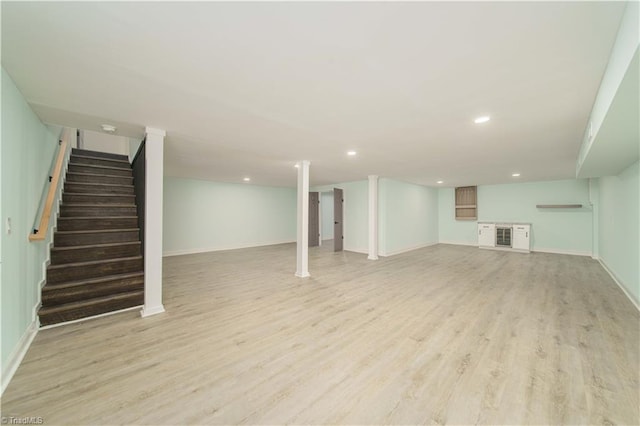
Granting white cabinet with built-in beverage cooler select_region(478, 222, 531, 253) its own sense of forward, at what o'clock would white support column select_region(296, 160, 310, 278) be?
The white support column is roughly at 1 o'clock from the white cabinet with built-in beverage cooler.

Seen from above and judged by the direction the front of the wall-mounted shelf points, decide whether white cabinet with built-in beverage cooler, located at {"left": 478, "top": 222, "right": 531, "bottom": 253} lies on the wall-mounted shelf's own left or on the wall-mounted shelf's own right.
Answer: on the wall-mounted shelf's own right

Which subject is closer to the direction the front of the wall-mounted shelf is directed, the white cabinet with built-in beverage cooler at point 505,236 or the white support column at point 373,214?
the white support column

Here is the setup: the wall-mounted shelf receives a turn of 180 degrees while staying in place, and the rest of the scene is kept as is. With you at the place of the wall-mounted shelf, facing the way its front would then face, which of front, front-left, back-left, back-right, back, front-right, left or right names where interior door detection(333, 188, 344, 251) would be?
back-left

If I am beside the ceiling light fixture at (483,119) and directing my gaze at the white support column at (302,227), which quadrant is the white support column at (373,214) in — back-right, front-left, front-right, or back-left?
front-right

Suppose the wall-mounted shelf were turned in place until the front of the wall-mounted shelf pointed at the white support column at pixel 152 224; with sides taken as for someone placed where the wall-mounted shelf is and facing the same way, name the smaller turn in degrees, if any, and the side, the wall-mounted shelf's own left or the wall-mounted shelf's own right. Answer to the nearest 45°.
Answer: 0° — it already faces it

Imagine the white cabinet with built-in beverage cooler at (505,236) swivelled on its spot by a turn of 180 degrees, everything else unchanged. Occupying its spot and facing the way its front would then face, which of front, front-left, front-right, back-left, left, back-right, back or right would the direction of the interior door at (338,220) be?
back-left

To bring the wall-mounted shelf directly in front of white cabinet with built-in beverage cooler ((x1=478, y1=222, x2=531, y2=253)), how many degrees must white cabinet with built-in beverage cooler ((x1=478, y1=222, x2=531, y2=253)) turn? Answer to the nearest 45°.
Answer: approximately 90° to its left

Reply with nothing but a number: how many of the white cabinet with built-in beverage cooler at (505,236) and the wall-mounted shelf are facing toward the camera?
2

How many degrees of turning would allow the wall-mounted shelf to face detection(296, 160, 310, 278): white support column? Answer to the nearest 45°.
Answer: approximately 45° to its right

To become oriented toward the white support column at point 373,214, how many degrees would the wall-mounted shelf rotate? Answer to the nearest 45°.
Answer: approximately 45° to its right

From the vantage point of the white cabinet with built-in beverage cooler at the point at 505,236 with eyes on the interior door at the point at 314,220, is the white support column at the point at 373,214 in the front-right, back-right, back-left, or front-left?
front-left

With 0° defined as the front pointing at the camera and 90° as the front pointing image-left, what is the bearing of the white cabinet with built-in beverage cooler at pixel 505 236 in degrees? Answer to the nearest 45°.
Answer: approximately 0°

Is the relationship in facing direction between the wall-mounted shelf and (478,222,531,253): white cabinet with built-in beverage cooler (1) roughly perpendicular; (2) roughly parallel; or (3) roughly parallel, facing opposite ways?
roughly parallel

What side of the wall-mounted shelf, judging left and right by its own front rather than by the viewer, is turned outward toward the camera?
front
